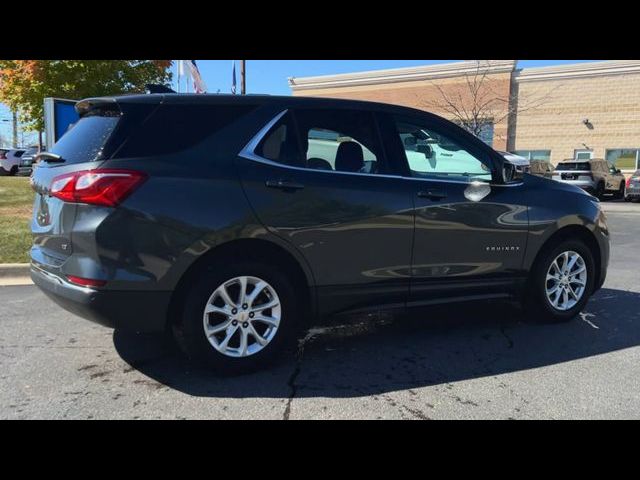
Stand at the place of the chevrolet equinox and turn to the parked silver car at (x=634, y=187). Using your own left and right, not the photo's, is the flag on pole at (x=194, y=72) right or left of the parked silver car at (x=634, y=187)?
left

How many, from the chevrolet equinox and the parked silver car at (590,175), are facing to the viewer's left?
0

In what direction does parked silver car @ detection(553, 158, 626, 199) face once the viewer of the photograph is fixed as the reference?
facing away from the viewer and to the right of the viewer

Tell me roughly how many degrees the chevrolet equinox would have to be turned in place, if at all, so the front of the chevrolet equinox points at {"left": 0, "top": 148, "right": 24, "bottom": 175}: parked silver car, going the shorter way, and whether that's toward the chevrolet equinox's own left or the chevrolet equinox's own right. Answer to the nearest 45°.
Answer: approximately 90° to the chevrolet equinox's own left

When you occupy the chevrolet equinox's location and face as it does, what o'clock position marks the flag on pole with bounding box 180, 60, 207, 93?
The flag on pole is roughly at 10 o'clock from the chevrolet equinox.

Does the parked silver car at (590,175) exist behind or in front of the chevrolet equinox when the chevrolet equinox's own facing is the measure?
in front

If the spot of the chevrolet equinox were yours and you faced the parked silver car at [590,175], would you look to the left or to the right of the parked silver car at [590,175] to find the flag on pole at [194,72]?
left

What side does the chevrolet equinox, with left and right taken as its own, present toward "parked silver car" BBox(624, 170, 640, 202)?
front

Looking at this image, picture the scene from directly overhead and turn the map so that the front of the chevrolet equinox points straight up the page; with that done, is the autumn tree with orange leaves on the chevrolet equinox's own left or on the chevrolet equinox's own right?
on the chevrolet equinox's own left

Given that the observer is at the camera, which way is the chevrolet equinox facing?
facing away from the viewer and to the right of the viewer
